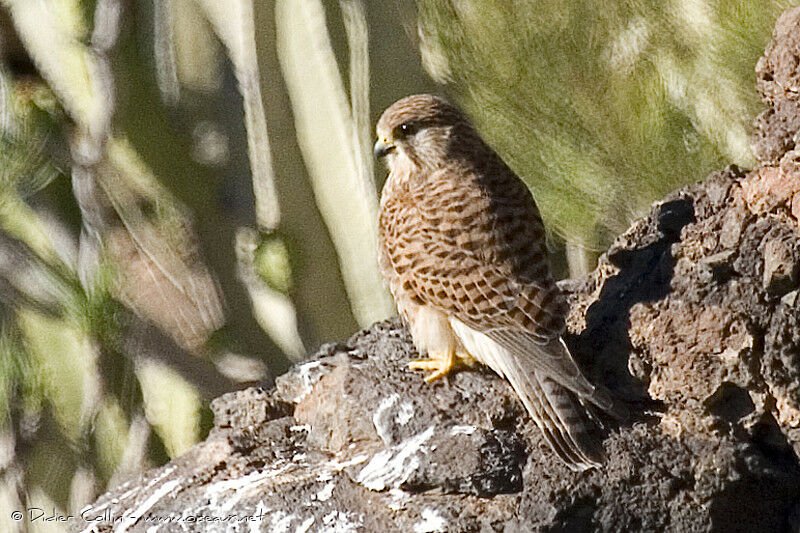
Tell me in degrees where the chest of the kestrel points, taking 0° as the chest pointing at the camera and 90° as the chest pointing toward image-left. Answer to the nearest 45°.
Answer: approximately 90°

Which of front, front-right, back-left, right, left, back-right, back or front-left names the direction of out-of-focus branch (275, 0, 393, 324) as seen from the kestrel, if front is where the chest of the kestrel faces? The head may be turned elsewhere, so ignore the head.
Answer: right
